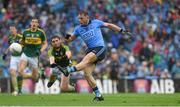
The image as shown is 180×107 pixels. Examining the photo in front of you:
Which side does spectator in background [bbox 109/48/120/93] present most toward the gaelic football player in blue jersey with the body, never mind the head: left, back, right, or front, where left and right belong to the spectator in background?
front

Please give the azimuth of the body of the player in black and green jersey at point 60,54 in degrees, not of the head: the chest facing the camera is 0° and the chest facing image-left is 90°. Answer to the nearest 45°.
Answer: approximately 0°

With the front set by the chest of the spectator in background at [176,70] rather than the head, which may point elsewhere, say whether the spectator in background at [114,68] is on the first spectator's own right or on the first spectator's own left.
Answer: on the first spectator's own right

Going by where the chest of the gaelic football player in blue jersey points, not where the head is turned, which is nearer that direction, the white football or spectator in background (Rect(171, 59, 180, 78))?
the white football

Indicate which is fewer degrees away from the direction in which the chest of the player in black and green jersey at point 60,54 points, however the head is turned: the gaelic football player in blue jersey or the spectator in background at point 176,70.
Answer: the gaelic football player in blue jersey

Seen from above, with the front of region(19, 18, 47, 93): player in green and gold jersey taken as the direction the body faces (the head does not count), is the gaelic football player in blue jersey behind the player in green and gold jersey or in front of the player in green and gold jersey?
in front

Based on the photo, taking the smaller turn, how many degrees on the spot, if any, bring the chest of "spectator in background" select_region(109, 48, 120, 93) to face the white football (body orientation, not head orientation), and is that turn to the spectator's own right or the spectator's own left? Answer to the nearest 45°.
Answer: approximately 45° to the spectator's own right

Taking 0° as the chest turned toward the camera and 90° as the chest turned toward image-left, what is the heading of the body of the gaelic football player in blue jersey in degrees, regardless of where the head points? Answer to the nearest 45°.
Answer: approximately 45°
